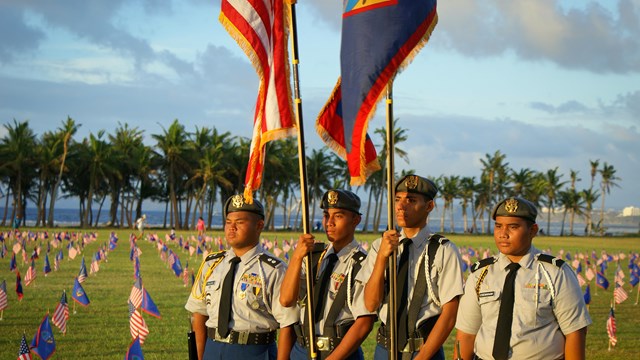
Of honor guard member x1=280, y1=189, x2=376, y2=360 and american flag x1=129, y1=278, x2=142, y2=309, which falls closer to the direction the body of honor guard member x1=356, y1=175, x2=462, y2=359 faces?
the honor guard member

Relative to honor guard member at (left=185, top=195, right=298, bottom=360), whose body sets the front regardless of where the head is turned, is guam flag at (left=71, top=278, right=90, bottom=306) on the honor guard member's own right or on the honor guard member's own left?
on the honor guard member's own right

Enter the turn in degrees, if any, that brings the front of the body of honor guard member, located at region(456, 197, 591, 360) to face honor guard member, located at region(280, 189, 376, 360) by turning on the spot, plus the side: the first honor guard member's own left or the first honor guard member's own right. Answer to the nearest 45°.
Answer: approximately 45° to the first honor guard member's own right

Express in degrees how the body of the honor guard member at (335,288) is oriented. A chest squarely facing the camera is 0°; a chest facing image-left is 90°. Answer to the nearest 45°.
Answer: approximately 45°

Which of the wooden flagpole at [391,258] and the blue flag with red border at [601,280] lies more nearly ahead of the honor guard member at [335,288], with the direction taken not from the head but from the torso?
the wooden flagpole

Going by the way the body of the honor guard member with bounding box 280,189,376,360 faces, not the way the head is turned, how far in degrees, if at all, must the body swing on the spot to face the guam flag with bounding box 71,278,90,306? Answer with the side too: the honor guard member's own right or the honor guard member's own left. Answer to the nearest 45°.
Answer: approximately 90° to the honor guard member's own right

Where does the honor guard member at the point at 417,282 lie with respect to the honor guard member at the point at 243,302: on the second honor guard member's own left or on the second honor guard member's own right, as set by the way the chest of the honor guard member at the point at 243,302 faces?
on the second honor guard member's own left
